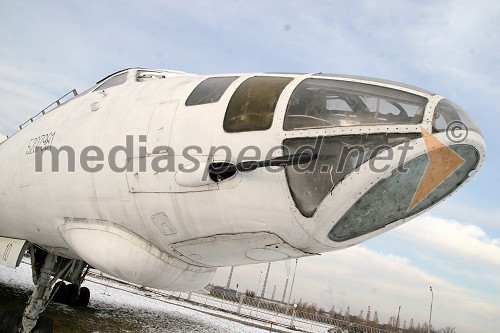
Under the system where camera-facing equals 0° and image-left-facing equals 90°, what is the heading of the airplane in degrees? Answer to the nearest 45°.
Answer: approximately 315°
